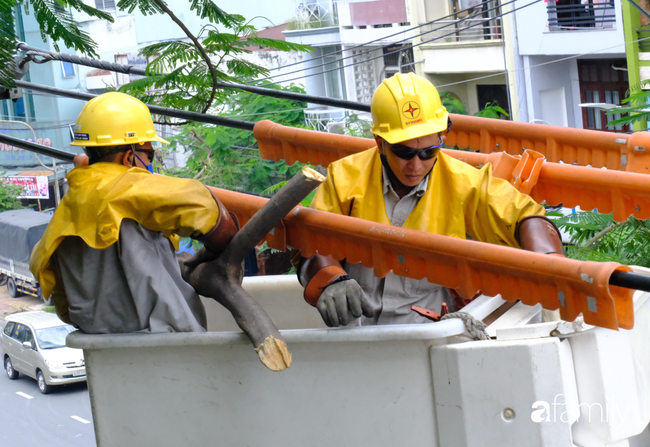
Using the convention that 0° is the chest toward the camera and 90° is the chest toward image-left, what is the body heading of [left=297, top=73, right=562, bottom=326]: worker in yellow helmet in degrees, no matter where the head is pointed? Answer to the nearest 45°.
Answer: approximately 0°

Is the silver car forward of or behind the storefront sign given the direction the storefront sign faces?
forward

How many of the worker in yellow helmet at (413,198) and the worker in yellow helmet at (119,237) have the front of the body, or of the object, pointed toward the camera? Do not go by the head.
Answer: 1

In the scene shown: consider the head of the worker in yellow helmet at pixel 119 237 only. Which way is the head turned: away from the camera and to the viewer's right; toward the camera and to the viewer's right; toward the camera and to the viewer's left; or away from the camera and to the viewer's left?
away from the camera and to the viewer's right

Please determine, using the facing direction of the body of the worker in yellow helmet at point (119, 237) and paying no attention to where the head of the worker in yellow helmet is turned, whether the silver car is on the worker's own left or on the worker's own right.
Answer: on the worker's own left

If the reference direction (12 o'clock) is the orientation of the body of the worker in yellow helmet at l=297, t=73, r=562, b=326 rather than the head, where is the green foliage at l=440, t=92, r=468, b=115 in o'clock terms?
The green foliage is roughly at 6 o'clock from the worker in yellow helmet.

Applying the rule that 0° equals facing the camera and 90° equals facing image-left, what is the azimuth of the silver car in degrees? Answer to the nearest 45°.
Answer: approximately 315°

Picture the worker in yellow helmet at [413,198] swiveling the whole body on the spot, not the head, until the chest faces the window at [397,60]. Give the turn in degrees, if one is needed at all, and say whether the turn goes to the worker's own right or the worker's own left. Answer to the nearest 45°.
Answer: approximately 180°

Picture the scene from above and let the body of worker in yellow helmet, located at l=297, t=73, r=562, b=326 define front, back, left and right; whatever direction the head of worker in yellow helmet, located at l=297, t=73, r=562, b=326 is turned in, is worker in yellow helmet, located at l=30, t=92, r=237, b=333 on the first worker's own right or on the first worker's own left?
on the first worker's own right
